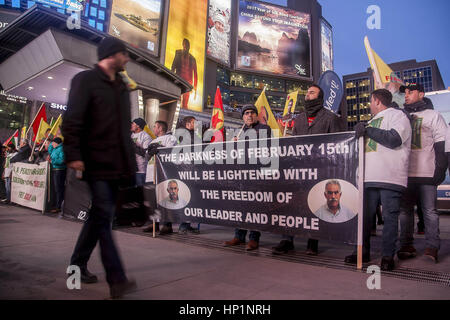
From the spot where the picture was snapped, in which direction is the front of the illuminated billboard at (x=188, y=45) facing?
facing the viewer

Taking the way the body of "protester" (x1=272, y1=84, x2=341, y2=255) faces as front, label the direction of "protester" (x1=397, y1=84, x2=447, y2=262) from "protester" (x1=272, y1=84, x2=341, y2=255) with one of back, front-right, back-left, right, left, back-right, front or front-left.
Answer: back-left

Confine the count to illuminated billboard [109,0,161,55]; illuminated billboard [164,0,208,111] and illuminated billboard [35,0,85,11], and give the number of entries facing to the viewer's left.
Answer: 0

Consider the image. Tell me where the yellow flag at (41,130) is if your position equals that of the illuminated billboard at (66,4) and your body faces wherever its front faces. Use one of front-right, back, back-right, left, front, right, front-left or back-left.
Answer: front-right

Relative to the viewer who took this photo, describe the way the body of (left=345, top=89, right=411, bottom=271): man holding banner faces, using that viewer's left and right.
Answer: facing to the left of the viewer

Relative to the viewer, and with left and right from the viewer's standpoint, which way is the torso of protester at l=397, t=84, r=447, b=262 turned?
facing the viewer and to the left of the viewer

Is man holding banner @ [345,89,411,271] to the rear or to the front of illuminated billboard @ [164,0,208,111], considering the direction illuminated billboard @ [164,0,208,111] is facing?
to the front

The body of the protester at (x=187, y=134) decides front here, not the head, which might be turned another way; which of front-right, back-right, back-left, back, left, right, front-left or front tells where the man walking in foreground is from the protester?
front-right

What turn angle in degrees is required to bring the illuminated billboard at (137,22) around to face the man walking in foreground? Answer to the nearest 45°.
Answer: approximately 45° to its right

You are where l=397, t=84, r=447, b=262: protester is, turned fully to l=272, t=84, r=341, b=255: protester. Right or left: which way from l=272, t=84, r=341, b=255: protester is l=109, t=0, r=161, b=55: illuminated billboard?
right

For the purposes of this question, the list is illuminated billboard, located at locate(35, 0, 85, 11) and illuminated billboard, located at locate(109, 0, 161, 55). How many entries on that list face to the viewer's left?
0
